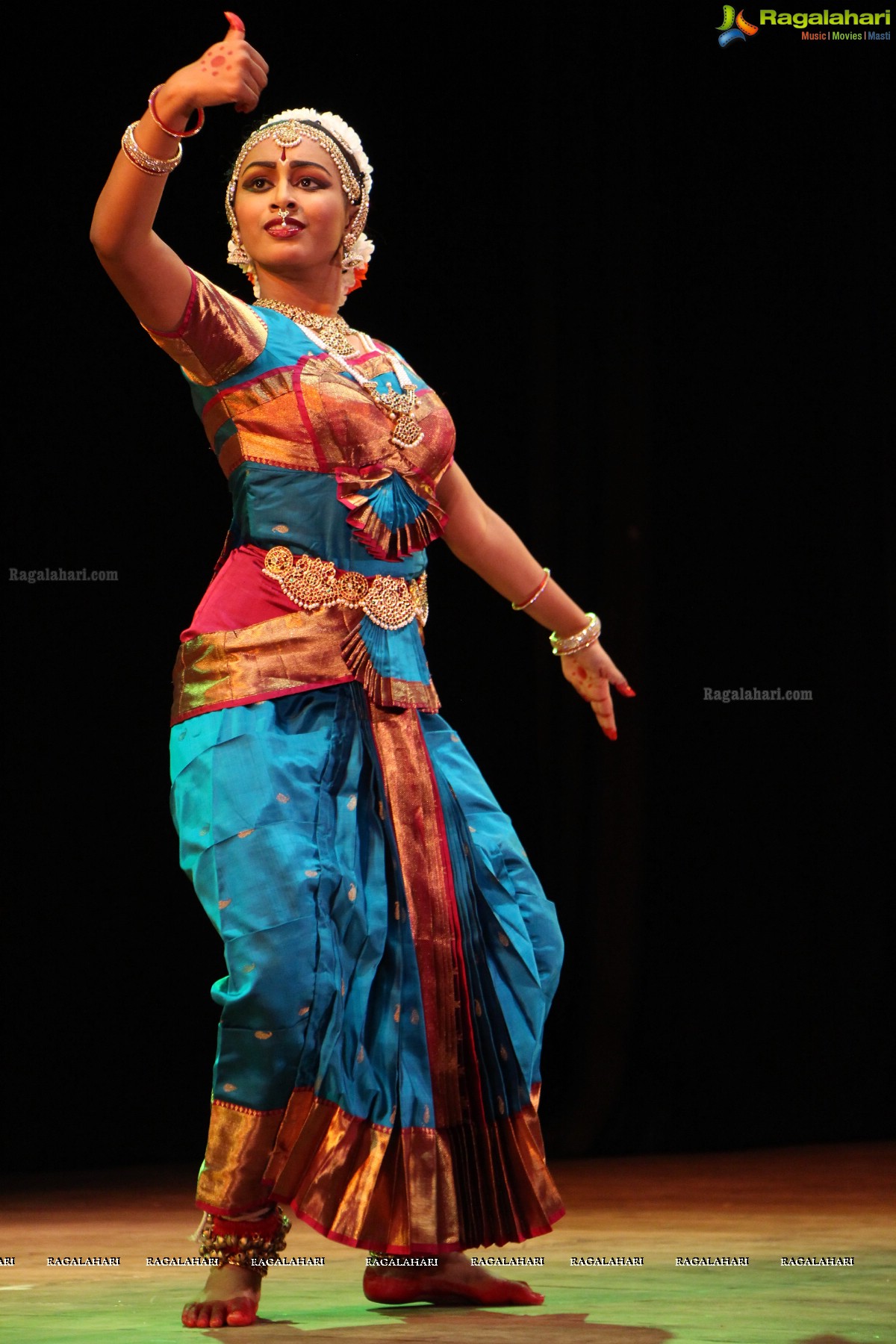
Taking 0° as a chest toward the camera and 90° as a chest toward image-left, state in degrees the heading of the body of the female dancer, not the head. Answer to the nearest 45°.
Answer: approximately 315°
